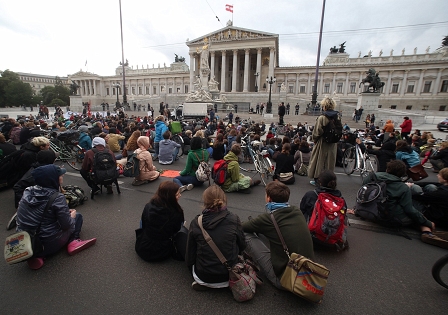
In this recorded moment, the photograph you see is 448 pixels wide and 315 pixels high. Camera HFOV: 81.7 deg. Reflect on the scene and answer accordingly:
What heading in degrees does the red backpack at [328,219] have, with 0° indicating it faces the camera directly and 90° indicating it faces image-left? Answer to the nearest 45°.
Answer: approximately 0°

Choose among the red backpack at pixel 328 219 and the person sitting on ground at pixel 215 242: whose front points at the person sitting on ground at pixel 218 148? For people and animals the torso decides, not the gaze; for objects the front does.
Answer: the person sitting on ground at pixel 215 242

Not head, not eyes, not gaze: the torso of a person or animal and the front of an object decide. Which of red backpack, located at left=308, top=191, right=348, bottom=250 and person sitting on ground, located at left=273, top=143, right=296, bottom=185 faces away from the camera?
the person sitting on ground

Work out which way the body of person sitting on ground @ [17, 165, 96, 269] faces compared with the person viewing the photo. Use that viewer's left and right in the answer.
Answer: facing away from the viewer and to the right of the viewer

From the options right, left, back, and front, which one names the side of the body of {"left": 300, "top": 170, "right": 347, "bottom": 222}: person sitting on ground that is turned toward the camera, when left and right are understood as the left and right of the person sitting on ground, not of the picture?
back

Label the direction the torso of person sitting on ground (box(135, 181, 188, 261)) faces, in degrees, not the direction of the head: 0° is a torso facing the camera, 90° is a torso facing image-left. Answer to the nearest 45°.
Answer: approximately 225°

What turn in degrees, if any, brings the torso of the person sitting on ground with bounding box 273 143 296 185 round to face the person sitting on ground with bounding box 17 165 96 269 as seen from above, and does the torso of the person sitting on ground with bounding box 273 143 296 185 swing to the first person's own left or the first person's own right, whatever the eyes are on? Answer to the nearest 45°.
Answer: approximately 135° to the first person's own left

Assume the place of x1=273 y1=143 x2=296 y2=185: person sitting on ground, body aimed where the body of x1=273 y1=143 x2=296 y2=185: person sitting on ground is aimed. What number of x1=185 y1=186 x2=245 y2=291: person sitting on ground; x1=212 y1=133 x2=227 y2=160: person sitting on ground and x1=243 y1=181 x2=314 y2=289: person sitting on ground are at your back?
2

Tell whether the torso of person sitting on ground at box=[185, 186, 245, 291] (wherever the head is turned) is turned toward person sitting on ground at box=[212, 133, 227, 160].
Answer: yes

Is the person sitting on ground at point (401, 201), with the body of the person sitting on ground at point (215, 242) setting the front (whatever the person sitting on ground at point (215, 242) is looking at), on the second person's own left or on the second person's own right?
on the second person's own right

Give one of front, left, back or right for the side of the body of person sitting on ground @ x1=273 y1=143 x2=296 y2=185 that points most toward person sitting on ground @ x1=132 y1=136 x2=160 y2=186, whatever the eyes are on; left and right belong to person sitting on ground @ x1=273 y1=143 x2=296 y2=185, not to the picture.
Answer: left

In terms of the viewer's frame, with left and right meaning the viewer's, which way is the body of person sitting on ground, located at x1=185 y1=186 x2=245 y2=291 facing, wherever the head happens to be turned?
facing away from the viewer
